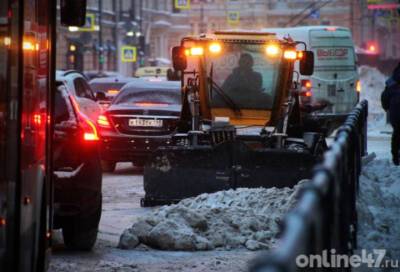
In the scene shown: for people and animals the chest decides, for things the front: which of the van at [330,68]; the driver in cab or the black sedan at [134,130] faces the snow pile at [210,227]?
the driver in cab

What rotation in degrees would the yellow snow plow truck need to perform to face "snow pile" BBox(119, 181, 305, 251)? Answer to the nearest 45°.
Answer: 0° — it already faces it

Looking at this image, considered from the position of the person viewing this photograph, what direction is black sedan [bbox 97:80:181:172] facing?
facing away from the viewer

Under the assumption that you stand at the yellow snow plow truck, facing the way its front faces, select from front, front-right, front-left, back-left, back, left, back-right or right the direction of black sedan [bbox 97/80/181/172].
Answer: back-right

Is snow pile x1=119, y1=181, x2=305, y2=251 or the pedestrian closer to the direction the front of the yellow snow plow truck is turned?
the snow pile

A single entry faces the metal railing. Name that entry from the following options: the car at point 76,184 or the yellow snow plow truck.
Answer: the yellow snow plow truck

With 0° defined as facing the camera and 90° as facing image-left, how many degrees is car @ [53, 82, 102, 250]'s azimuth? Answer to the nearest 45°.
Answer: approximately 180°

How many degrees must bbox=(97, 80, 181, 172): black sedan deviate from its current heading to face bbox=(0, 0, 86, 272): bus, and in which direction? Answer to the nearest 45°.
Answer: approximately 180°

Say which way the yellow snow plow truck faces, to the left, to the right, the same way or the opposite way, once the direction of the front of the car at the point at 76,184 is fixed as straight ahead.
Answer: the opposite way
